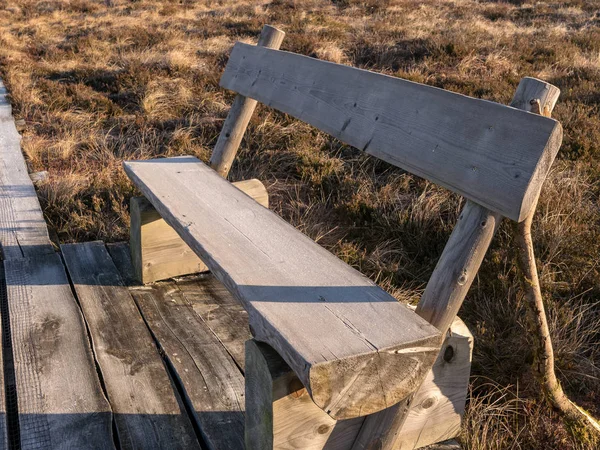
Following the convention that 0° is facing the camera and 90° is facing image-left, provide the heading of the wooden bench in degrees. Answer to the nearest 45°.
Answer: approximately 45°
